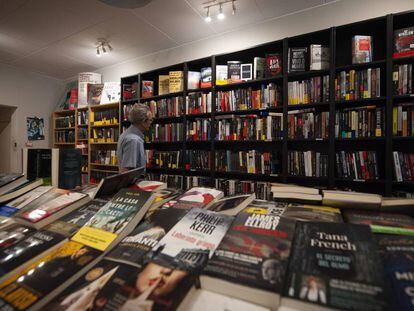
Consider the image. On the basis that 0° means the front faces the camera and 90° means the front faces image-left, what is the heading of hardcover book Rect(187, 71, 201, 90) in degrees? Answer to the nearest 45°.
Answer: approximately 0°

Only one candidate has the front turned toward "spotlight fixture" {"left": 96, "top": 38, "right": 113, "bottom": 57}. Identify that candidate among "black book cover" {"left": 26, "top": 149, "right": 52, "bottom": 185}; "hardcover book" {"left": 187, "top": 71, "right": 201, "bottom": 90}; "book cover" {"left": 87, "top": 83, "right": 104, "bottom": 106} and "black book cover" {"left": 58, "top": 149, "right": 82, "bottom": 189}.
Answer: the book cover

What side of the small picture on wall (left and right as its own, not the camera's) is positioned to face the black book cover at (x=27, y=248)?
front

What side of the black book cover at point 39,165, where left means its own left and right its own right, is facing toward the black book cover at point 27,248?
front

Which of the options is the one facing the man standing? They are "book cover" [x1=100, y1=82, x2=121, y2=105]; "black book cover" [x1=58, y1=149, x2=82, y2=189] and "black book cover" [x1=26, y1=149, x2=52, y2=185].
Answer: the book cover

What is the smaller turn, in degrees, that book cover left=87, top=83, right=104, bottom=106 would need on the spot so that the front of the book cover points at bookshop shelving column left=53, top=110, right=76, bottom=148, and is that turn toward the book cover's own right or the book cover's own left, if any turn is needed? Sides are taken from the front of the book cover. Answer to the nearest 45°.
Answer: approximately 135° to the book cover's own right

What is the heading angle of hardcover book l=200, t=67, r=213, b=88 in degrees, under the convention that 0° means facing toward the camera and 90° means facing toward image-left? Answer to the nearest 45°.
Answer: approximately 0°
